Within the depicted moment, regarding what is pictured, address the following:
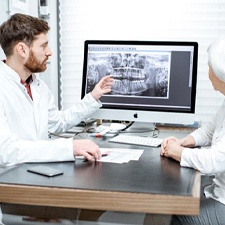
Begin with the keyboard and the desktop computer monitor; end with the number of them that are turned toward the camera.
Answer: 2

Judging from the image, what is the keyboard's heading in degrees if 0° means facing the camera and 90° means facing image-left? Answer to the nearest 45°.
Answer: approximately 0°

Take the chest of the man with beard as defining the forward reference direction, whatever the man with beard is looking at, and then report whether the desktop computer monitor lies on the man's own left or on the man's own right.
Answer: on the man's own left

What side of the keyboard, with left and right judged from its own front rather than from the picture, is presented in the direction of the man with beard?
right

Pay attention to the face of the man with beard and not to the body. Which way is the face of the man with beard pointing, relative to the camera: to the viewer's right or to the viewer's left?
to the viewer's right

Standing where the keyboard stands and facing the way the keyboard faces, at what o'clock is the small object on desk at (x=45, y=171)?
The small object on desk is roughly at 1 o'clock from the keyboard.

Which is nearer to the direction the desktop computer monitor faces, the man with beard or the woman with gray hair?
the woman with gray hair
